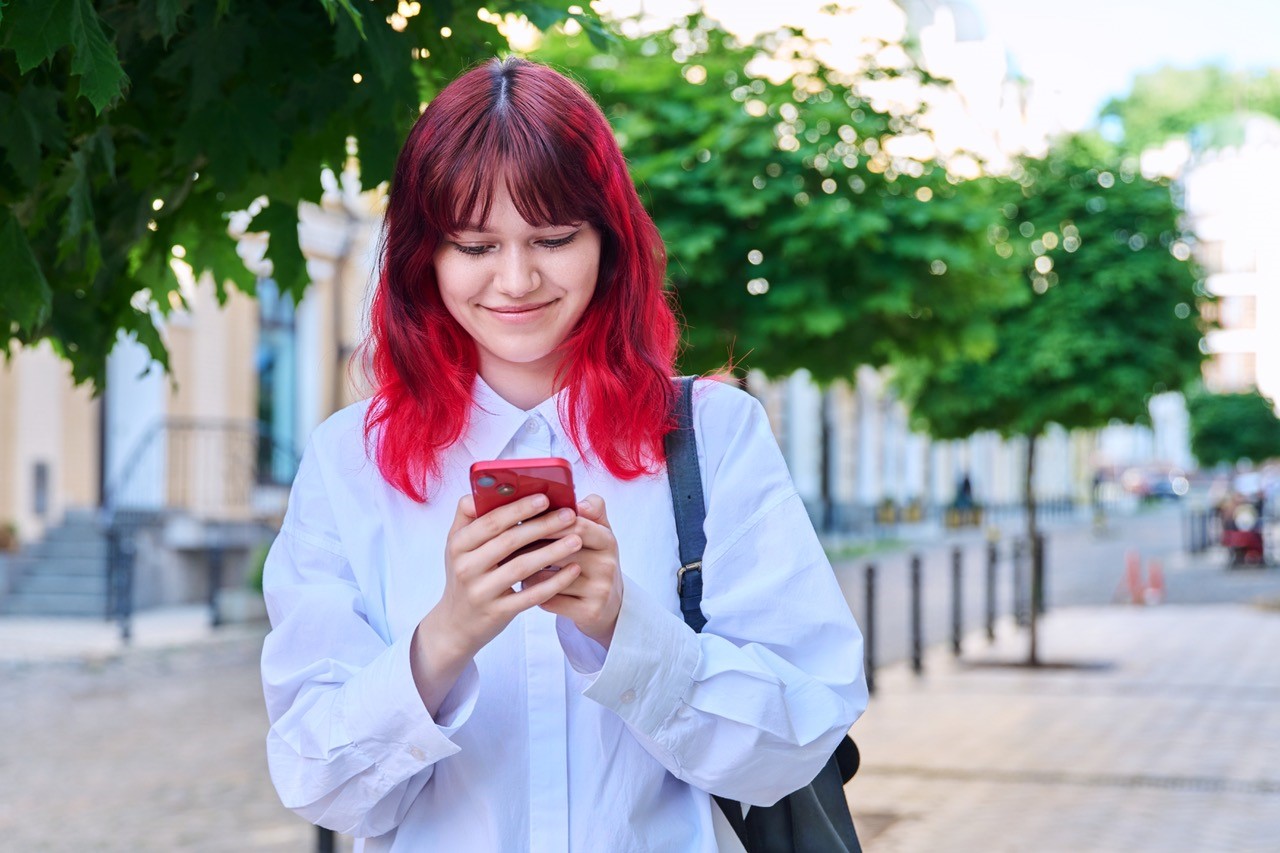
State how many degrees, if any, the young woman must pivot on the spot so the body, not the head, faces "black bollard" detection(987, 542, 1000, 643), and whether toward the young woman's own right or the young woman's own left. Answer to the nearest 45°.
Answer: approximately 180°

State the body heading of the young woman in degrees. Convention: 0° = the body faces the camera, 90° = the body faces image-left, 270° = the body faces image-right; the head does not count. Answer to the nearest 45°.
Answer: approximately 0°

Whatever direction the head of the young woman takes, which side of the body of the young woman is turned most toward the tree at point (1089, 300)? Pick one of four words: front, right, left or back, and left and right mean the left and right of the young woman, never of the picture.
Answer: back

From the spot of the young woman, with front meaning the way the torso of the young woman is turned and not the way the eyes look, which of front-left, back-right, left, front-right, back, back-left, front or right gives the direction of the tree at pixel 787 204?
back

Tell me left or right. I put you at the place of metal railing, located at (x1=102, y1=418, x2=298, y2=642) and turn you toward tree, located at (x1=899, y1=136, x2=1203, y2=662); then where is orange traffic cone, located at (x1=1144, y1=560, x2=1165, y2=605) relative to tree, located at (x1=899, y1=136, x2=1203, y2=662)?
left

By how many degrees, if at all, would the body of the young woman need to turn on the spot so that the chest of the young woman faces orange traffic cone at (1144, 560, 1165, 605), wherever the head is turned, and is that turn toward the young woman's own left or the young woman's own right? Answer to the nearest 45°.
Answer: approximately 180°

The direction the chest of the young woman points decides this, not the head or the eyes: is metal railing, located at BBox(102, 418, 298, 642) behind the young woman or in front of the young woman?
behind
